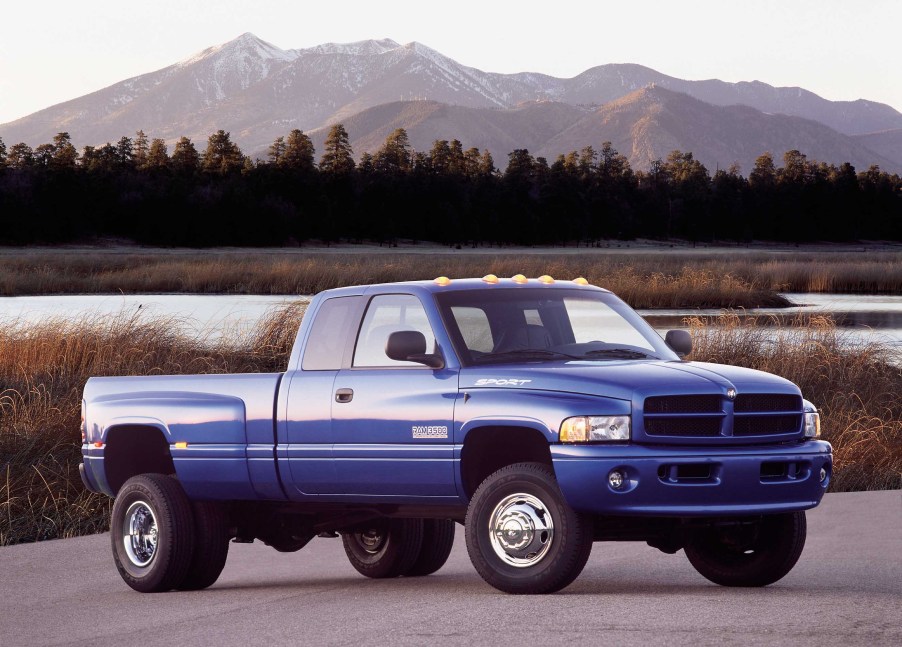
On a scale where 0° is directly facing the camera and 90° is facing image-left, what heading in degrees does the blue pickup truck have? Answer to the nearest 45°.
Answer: approximately 315°
